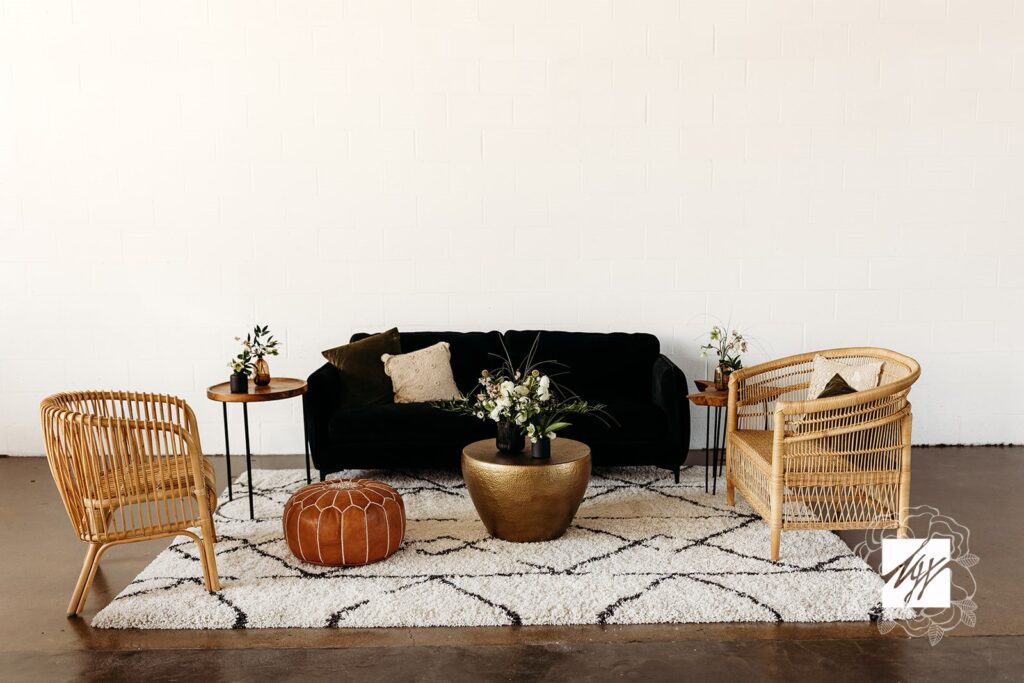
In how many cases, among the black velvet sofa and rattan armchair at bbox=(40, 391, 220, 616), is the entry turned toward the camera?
1

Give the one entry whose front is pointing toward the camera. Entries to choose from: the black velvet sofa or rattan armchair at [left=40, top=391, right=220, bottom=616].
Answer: the black velvet sofa

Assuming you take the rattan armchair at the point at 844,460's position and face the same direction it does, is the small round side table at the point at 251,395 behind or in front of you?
in front

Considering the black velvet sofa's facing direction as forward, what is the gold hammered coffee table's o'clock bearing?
The gold hammered coffee table is roughly at 11 o'clock from the black velvet sofa.

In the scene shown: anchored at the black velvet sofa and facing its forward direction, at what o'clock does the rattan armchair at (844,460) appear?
The rattan armchair is roughly at 10 o'clock from the black velvet sofa.

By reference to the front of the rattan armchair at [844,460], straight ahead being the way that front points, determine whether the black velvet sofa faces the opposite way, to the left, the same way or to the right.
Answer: to the left

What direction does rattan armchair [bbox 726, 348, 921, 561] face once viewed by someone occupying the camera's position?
facing the viewer and to the left of the viewer

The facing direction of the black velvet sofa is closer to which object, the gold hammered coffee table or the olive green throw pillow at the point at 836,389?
the gold hammered coffee table

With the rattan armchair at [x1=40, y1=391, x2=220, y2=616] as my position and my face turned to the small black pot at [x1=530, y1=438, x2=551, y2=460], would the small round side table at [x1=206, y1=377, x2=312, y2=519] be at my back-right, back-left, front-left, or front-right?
front-left

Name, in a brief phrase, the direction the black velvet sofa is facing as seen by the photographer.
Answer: facing the viewer

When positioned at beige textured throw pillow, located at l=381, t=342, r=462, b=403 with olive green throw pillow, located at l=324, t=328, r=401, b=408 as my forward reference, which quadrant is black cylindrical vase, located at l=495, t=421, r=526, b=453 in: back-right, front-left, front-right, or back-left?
back-left

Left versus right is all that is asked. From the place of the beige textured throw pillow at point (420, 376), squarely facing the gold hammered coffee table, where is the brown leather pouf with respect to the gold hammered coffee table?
right
